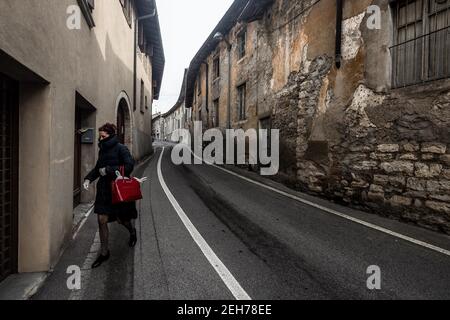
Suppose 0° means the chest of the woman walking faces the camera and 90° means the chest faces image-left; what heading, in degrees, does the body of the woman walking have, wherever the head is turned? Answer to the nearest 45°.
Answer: approximately 45°

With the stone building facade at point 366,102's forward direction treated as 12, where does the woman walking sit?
The woman walking is roughly at 12 o'clock from the stone building facade.

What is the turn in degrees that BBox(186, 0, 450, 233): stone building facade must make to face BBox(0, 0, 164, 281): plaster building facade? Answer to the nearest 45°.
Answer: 0° — it already faces it

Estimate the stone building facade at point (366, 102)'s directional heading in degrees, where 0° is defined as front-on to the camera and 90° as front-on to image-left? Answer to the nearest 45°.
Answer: approximately 45°

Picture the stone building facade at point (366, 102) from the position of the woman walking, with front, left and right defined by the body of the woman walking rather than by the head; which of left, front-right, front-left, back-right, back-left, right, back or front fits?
back-left
